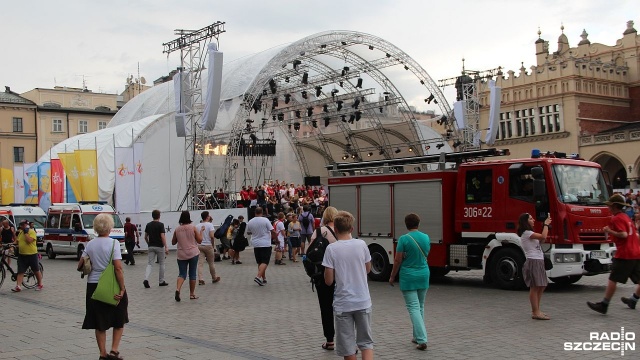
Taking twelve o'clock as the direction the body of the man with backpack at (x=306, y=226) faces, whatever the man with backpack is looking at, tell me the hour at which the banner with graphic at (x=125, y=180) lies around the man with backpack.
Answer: The banner with graphic is roughly at 10 o'clock from the man with backpack.

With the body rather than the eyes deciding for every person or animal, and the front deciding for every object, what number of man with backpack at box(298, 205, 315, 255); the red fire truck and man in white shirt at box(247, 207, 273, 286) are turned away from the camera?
2

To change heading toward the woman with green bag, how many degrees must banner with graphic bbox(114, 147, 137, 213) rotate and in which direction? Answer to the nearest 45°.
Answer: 0° — it already faces them

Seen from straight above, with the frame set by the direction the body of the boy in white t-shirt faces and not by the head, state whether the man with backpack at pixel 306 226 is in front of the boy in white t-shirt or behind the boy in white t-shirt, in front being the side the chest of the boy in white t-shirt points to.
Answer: in front

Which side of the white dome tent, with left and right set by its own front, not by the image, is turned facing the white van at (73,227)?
right

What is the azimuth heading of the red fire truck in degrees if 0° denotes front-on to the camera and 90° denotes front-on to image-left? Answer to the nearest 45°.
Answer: approximately 315°

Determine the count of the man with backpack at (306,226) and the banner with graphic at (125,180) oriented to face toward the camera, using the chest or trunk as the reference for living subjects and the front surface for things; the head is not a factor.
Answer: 1

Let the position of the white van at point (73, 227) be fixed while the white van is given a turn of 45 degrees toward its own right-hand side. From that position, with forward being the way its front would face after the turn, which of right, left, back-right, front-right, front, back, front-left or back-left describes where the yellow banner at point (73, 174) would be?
back

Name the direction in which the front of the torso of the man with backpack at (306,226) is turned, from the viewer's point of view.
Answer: away from the camera

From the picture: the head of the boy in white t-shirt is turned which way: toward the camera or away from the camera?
away from the camera

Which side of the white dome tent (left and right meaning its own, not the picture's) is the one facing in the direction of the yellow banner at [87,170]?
right

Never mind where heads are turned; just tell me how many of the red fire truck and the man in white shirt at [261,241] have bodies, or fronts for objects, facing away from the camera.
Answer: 1

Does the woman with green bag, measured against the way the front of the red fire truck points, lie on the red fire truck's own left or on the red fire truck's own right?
on the red fire truck's own right

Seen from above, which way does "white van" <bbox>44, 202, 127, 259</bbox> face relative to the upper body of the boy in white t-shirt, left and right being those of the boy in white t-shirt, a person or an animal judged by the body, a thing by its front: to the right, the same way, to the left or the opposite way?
to the right

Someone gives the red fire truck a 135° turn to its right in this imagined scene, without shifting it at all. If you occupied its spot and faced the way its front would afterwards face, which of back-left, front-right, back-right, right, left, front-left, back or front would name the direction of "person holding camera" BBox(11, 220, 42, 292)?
front

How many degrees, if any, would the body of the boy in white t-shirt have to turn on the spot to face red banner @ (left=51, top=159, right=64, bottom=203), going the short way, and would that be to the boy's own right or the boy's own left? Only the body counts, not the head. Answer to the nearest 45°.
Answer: approximately 45° to the boy's own left

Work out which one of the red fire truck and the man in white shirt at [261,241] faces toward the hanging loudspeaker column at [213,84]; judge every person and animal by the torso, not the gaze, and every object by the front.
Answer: the man in white shirt

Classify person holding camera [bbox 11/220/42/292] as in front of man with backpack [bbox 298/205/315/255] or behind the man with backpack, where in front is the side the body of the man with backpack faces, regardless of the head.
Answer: behind

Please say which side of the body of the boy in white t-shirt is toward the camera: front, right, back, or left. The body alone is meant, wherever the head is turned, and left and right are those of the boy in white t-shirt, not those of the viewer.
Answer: back

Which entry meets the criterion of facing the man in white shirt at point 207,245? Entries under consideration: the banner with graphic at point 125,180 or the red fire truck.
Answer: the banner with graphic

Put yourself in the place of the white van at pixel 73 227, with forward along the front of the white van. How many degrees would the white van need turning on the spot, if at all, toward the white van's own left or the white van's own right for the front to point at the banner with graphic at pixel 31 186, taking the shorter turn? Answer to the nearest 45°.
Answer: approximately 135° to the white van's own left
